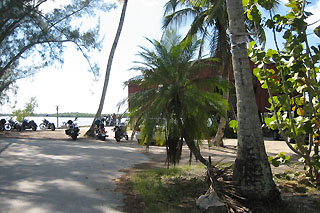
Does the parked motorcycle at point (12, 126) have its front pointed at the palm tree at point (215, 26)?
no

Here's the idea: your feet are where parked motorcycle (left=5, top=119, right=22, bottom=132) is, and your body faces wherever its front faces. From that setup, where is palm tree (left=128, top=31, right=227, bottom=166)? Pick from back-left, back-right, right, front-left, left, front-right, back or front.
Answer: back-left

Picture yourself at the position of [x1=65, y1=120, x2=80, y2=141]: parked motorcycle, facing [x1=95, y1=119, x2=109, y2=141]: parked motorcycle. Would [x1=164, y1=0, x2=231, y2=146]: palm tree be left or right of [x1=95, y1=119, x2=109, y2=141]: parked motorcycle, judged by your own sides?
right

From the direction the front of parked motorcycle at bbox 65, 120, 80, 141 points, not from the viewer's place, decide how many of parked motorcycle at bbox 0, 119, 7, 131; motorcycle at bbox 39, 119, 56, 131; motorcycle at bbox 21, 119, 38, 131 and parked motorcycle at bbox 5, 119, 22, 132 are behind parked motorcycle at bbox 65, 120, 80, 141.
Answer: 0

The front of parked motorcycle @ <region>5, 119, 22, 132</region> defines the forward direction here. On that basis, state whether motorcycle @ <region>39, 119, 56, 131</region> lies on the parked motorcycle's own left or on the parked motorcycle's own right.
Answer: on the parked motorcycle's own right

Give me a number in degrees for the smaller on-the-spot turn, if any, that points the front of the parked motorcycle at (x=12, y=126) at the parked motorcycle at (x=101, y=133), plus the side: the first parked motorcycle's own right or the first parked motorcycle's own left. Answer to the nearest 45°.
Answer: approximately 135° to the first parked motorcycle's own left

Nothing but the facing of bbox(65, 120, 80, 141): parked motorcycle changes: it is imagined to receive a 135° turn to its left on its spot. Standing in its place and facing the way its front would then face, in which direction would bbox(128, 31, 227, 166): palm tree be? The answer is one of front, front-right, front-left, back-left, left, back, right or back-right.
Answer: front
